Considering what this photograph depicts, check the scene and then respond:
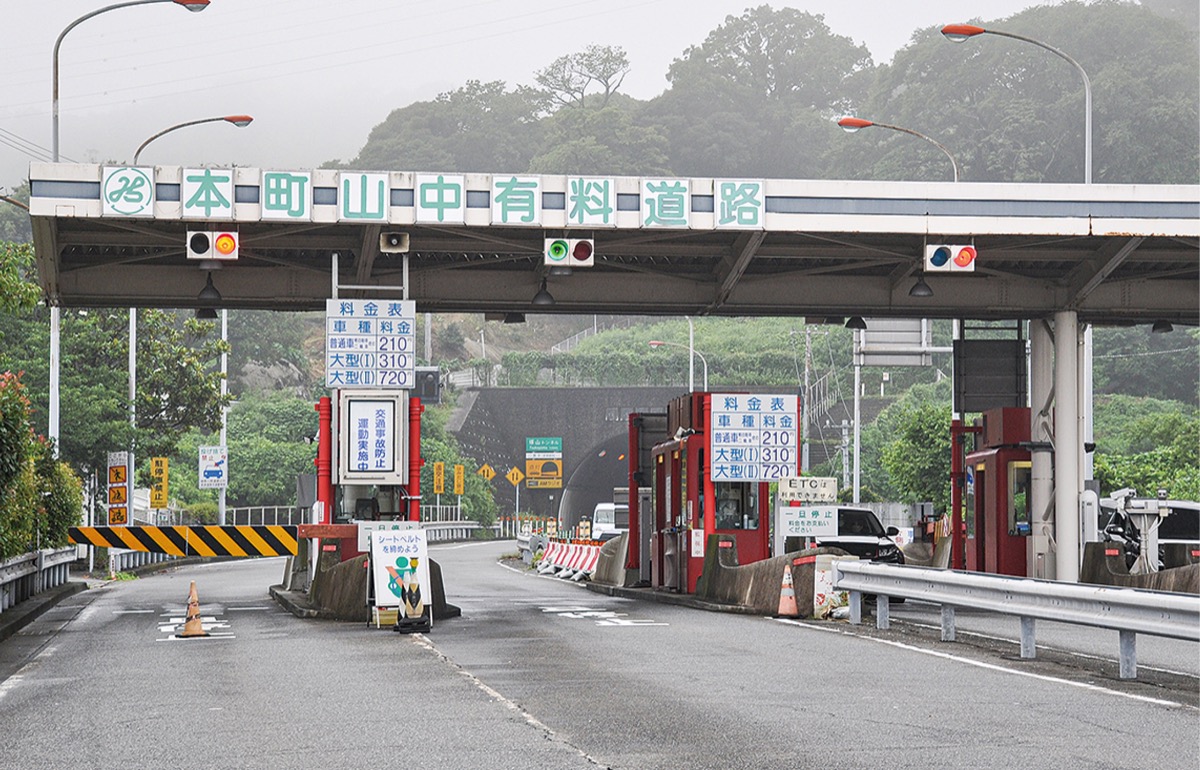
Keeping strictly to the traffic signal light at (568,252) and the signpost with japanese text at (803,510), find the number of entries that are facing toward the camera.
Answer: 2

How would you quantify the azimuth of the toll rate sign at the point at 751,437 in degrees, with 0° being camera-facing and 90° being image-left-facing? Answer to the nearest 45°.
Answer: approximately 0°

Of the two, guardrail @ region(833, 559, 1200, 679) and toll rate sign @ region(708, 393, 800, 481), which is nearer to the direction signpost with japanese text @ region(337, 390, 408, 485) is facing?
the guardrail

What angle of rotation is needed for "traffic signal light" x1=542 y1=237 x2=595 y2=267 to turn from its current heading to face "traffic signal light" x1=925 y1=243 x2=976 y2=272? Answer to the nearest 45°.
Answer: approximately 90° to its left

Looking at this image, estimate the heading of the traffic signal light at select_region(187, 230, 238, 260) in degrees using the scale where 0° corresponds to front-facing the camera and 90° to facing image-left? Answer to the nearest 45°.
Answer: approximately 0°
